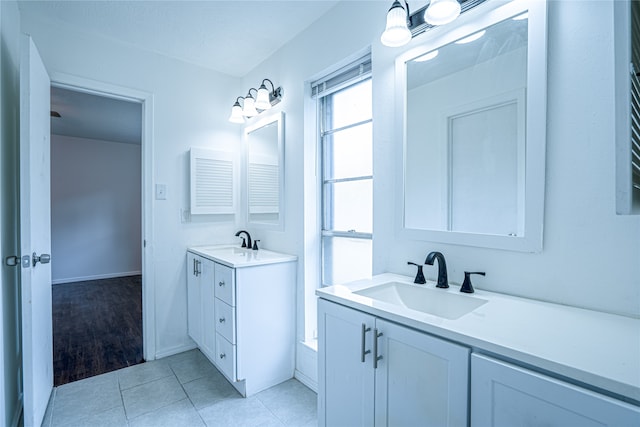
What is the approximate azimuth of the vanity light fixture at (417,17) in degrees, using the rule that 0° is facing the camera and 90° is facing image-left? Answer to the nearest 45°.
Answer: approximately 45°

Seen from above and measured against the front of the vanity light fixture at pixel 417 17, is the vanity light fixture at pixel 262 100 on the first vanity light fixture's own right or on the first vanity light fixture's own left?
on the first vanity light fixture's own right

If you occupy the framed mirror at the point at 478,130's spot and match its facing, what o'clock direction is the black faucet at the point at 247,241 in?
The black faucet is roughly at 2 o'clock from the framed mirror.

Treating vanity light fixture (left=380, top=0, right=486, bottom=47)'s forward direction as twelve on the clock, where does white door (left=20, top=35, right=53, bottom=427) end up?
The white door is roughly at 1 o'clock from the vanity light fixture.

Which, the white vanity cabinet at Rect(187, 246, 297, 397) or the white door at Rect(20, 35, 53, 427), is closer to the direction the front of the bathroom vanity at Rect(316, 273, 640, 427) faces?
the white door

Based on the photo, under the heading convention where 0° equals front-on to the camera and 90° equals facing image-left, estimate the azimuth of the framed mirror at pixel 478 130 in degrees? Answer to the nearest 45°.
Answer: approximately 45°
